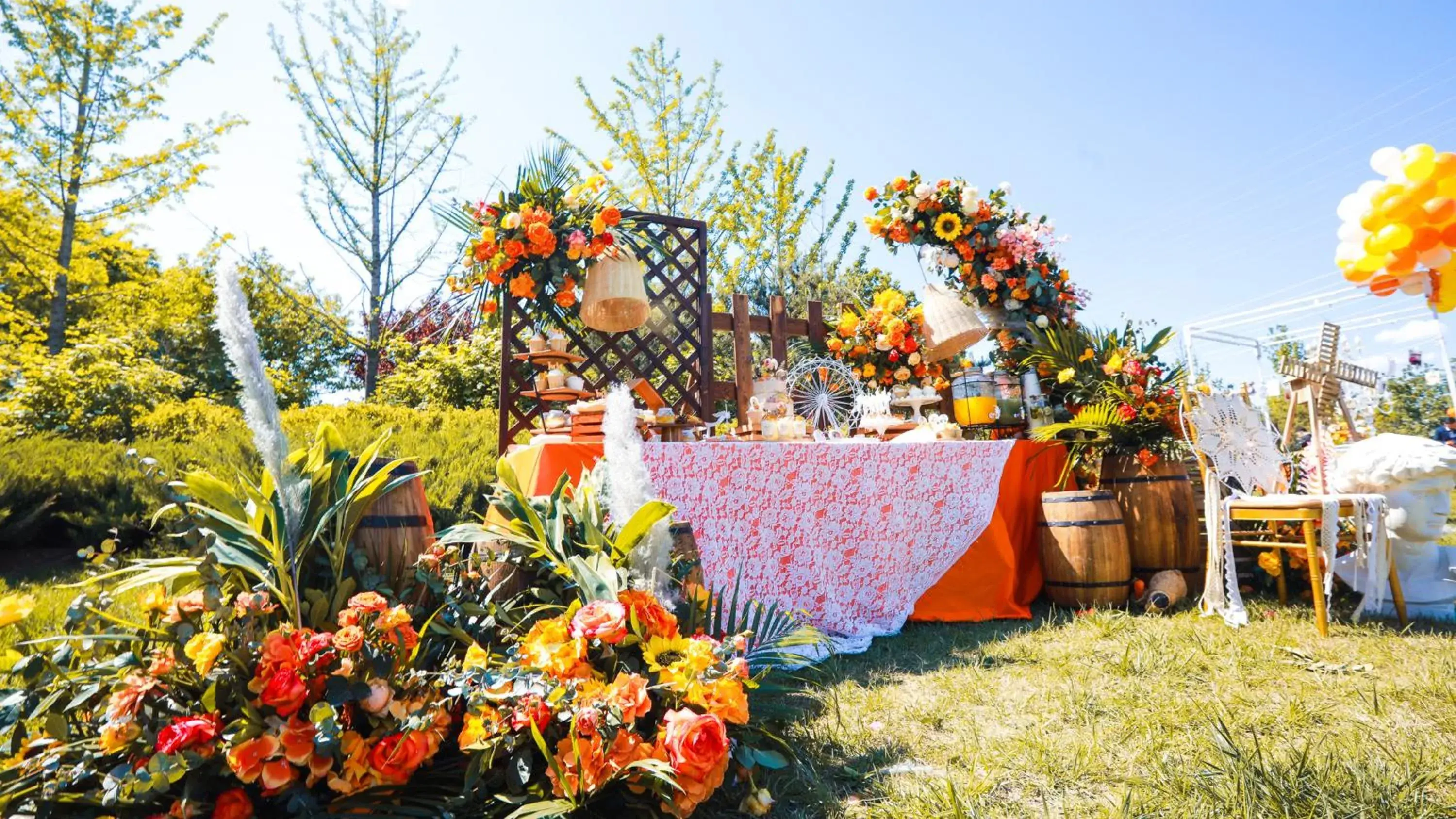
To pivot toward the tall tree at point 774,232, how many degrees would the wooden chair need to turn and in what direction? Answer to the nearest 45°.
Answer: approximately 180°

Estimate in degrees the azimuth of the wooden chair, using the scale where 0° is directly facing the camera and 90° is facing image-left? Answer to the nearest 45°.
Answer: approximately 315°

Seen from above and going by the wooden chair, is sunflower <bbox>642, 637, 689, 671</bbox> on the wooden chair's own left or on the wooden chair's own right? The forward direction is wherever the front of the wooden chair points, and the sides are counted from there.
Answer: on the wooden chair's own right

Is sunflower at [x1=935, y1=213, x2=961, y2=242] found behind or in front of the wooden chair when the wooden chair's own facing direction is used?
behind

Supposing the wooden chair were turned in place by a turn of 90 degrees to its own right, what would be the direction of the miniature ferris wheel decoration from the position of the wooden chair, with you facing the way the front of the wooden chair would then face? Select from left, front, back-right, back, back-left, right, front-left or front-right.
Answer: front-right

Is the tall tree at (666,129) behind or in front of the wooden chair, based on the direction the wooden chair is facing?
behind
